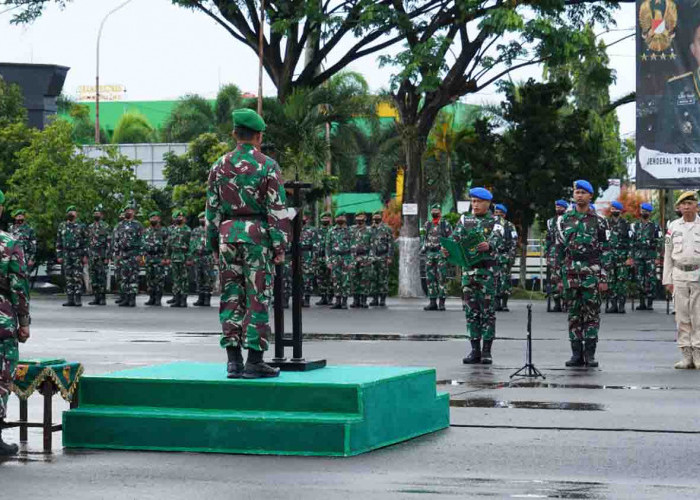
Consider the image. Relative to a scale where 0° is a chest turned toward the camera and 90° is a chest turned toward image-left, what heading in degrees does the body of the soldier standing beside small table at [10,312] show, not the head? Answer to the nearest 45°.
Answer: approximately 225°

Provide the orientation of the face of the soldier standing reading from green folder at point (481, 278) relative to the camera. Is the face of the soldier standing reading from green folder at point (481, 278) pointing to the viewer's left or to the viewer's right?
to the viewer's left

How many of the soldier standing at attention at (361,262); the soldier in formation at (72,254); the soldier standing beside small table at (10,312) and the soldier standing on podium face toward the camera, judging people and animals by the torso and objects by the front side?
2

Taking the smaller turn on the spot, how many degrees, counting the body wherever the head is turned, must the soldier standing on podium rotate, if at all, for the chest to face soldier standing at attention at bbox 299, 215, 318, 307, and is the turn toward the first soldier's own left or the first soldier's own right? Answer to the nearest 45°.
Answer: approximately 45° to the first soldier's own left
